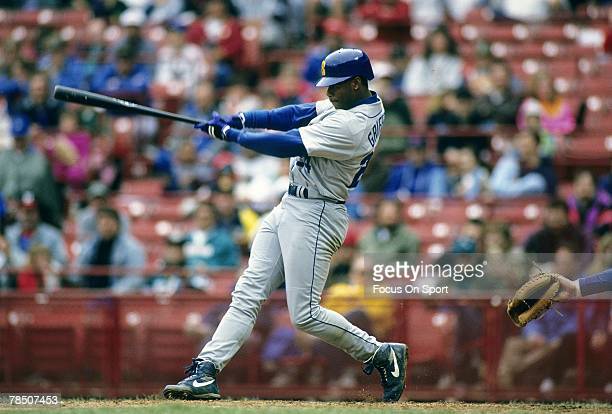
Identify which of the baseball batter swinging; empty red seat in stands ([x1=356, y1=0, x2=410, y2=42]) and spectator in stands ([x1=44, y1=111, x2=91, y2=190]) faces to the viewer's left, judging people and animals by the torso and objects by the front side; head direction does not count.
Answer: the baseball batter swinging

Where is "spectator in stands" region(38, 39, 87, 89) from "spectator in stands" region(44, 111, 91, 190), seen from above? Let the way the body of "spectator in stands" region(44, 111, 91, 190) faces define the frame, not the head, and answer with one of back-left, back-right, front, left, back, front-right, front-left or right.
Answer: back

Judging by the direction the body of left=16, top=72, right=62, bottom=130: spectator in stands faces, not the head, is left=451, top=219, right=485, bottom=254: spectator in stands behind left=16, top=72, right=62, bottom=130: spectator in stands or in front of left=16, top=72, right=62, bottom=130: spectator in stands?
in front

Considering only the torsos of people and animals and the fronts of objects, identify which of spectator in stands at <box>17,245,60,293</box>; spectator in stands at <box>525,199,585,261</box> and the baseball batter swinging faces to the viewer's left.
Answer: the baseball batter swinging

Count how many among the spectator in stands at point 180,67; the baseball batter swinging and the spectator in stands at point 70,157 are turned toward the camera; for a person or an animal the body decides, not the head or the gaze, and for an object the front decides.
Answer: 2

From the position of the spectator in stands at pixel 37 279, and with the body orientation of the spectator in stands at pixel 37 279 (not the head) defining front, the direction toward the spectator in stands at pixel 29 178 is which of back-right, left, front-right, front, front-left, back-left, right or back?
back

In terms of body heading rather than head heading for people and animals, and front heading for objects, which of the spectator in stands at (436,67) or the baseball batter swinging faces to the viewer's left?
the baseball batter swinging

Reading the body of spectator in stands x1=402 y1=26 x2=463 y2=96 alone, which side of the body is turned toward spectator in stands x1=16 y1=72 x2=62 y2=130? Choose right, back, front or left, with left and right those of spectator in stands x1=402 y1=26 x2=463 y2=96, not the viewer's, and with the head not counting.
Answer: right

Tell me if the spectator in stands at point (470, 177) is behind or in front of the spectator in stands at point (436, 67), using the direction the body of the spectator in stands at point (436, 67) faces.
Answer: in front
